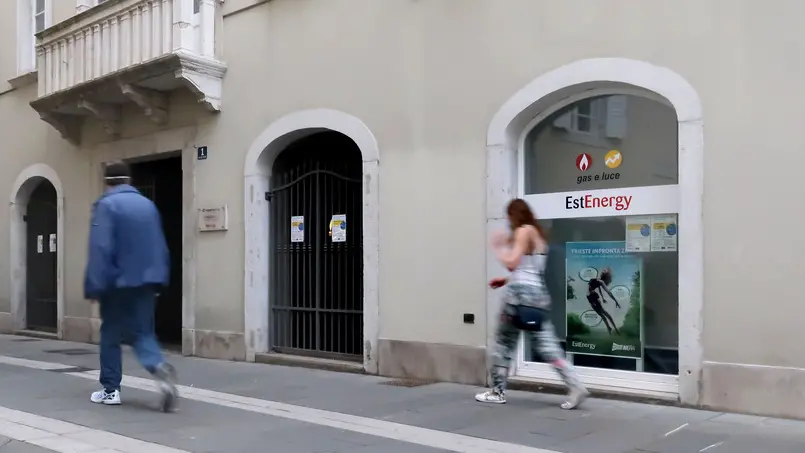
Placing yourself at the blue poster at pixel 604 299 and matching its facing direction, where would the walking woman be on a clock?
The walking woman is roughly at 1 o'clock from the blue poster.

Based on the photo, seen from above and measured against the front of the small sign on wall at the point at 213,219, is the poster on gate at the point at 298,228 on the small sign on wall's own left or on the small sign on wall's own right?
on the small sign on wall's own left

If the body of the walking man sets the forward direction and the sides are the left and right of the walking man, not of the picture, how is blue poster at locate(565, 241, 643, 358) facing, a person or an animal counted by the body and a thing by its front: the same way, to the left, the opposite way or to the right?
to the left

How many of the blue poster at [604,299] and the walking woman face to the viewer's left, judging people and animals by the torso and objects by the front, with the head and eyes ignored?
1

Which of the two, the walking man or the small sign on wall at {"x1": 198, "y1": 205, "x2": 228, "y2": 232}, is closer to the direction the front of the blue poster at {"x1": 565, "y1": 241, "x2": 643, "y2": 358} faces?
the walking man

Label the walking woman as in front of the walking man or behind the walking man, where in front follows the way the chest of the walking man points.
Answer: behind

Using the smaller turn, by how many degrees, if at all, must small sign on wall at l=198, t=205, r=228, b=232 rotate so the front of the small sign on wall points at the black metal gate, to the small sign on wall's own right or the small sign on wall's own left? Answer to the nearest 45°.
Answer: approximately 90° to the small sign on wall's own left

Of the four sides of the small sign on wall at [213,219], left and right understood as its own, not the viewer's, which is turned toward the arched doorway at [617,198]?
left

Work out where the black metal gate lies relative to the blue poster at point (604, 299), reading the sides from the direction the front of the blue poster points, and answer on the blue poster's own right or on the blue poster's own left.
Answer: on the blue poster's own right

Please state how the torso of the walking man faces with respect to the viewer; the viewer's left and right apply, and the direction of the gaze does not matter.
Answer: facing away from the viewer and to the left of the viewer

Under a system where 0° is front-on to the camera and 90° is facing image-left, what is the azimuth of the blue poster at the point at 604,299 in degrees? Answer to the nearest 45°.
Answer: approximately 0°

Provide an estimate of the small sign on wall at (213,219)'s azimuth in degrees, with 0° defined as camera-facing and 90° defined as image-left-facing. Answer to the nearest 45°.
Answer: approximately 45°
